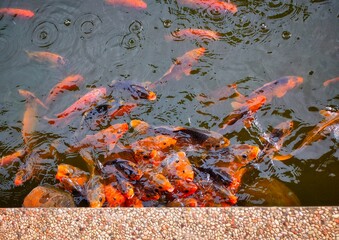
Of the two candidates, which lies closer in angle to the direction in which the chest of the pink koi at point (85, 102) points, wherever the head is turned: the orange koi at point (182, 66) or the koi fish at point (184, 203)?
the orange koi

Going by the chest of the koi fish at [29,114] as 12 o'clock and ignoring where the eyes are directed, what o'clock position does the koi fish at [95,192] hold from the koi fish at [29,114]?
the koi fish at [95,192] is roughly at 11 o'clock from the koi fish at [29,114].

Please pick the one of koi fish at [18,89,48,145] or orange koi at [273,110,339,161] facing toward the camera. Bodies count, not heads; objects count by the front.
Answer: the koi fish

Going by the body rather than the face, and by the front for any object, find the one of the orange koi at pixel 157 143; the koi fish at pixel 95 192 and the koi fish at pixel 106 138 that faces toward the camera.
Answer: the koi fish at pixel 95 192

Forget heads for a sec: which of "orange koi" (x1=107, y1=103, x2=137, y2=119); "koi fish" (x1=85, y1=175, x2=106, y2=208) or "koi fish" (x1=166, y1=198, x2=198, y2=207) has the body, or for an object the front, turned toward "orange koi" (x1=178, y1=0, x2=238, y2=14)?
"orange koi" (x1=107, y1=103, x2=137, y2=119)

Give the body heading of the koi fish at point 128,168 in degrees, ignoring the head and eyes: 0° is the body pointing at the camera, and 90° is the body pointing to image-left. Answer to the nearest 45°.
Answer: approximately 315°

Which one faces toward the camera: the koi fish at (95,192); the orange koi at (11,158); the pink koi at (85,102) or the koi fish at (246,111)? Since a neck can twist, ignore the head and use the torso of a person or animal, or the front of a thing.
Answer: the koi fish at (95,192)

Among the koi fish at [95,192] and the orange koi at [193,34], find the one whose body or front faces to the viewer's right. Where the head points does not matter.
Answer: the orange koi

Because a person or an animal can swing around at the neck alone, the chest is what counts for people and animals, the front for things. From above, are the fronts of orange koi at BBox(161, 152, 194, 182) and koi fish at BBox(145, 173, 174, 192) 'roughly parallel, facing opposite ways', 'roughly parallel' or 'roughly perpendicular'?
roughly parallel

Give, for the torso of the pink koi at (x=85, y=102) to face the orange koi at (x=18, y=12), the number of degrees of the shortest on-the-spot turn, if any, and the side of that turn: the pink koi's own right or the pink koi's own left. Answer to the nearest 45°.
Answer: approximately 90° to the pink koi's own left

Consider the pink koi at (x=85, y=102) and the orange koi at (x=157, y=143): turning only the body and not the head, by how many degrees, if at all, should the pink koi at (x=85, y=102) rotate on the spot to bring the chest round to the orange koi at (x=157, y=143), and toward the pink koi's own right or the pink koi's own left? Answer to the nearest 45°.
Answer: approximately 90° to the pink koi's own right

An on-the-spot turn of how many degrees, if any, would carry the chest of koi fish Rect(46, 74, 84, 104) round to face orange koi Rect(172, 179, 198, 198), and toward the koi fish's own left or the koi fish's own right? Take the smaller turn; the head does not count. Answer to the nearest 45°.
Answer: approximately 90° to the koi fish's own right

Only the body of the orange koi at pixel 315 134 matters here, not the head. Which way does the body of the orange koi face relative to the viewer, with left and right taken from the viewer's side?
facing away from the viewer and to the right of the viewer

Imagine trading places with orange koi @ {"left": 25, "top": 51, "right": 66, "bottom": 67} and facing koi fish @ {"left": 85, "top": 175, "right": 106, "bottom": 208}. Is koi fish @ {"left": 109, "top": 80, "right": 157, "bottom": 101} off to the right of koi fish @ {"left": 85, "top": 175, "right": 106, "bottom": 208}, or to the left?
left
